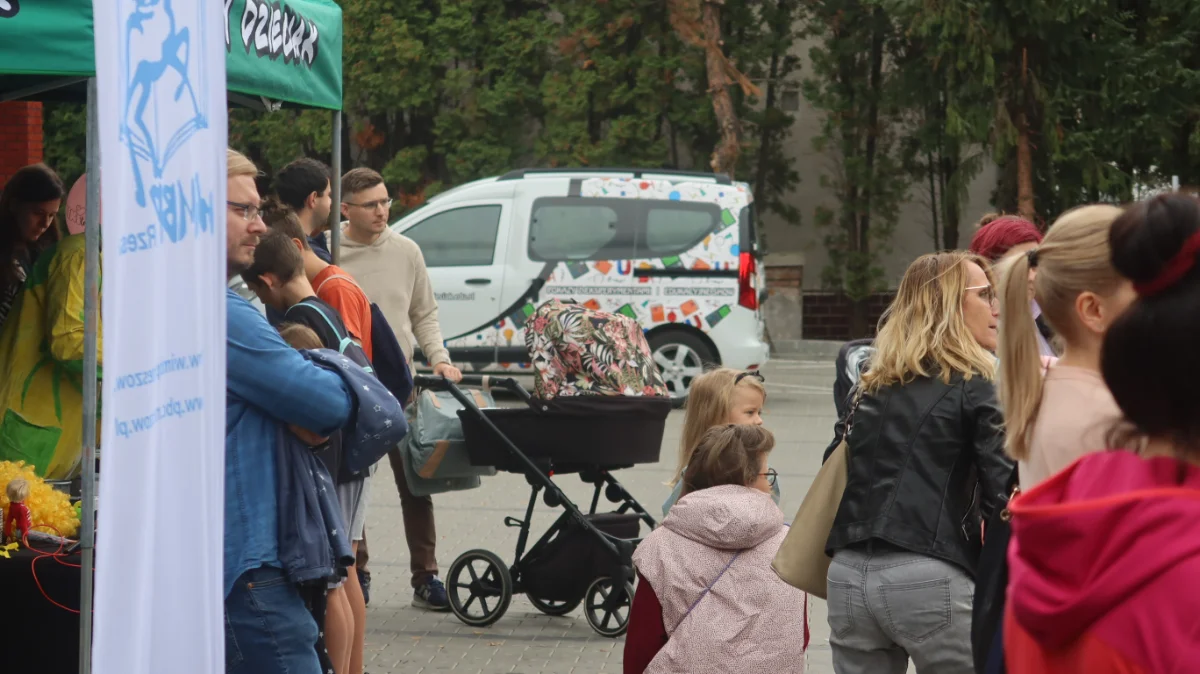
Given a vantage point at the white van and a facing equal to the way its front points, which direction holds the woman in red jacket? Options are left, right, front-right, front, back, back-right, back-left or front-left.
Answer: left

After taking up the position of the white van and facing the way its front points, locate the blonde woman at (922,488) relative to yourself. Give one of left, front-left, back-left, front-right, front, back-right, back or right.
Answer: left

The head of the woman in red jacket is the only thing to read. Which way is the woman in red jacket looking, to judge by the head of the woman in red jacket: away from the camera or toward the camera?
away from the camera

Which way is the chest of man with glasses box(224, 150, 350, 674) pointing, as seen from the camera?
to the viewer's right

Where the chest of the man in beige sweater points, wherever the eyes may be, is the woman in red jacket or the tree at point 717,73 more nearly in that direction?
the woman in red jacket

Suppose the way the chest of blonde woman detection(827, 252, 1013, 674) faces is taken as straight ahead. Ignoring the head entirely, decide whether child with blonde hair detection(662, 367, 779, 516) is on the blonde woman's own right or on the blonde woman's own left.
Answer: on the blonde woman's own left

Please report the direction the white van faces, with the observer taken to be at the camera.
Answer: facing to the left of the viewer

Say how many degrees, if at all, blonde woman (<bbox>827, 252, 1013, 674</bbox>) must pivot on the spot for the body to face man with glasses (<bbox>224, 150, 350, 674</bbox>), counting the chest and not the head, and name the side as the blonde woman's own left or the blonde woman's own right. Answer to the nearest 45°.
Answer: approximately 135° to the blonde woman's own left

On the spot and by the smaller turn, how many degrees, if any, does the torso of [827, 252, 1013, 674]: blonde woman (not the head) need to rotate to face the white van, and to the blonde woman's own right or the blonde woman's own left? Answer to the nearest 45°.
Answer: approximately 45° to the blonde woman's own left
